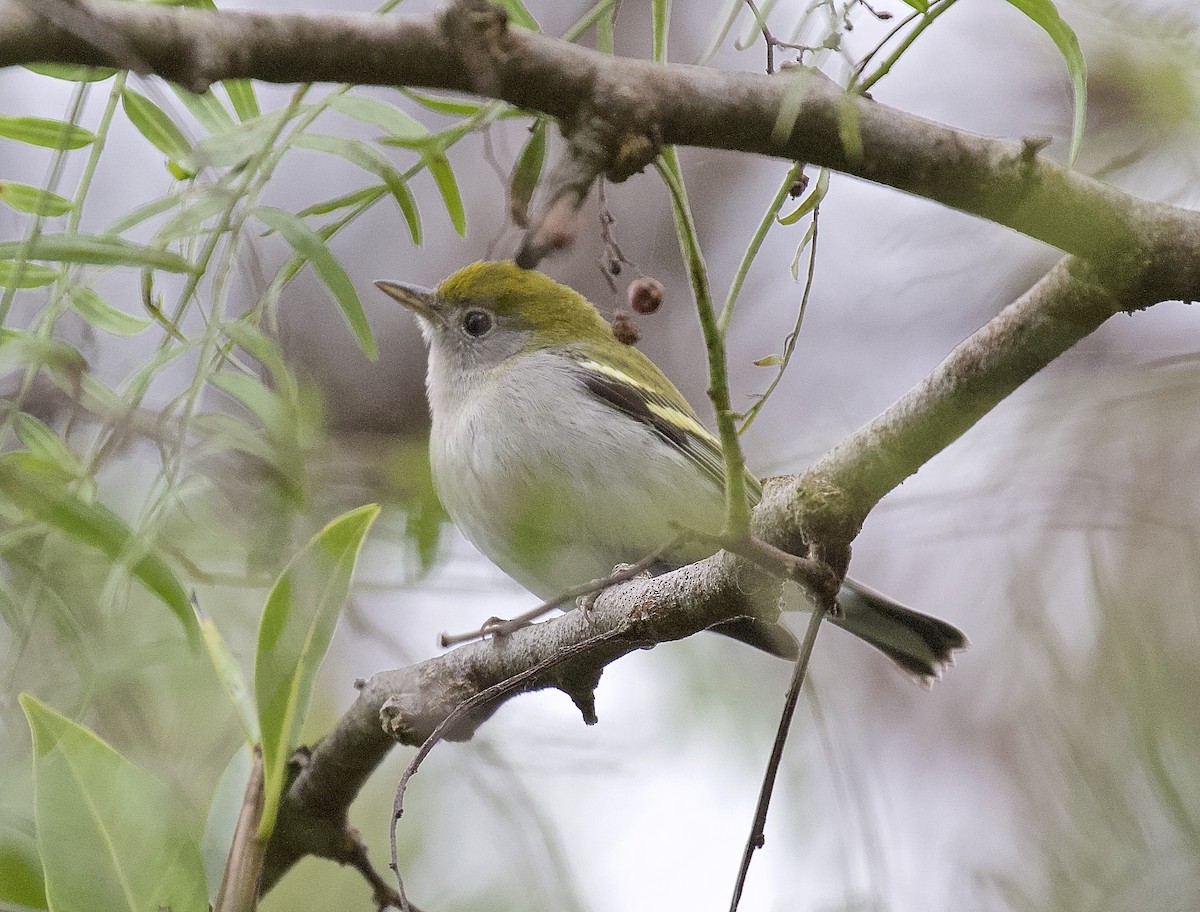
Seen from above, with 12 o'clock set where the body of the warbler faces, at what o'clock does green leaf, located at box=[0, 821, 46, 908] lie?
The green leaf is roughly at 10 o'clock from the warbler.

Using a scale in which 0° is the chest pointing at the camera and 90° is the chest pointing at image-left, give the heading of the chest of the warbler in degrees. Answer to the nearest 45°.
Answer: approximately 90°
